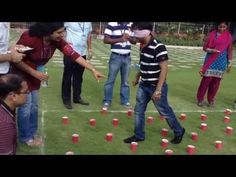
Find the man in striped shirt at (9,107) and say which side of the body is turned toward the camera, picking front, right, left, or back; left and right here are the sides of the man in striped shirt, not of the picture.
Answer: right

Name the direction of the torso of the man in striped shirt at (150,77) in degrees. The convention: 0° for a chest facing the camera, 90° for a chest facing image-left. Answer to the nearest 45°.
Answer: approximately 45°

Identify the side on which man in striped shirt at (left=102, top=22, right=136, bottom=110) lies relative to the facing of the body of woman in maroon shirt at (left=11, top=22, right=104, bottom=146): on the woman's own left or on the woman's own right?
on the woman's own left

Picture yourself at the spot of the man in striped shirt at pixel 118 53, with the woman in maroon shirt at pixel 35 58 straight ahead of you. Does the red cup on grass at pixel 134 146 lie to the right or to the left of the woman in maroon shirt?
left

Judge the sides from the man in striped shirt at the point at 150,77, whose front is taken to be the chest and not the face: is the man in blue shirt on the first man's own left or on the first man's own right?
on the first man's own right

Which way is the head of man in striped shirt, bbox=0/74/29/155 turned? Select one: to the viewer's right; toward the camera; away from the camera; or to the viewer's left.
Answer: to the viewer's right

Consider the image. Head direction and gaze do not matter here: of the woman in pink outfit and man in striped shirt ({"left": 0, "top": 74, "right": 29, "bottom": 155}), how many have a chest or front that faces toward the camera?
1
